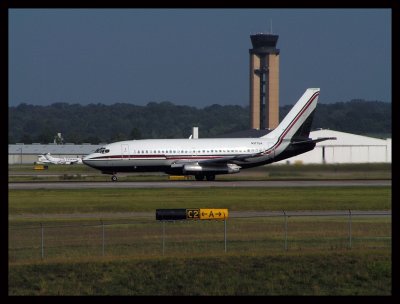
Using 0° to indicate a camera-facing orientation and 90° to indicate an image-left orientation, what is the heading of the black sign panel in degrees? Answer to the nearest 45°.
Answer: approximately 0°
